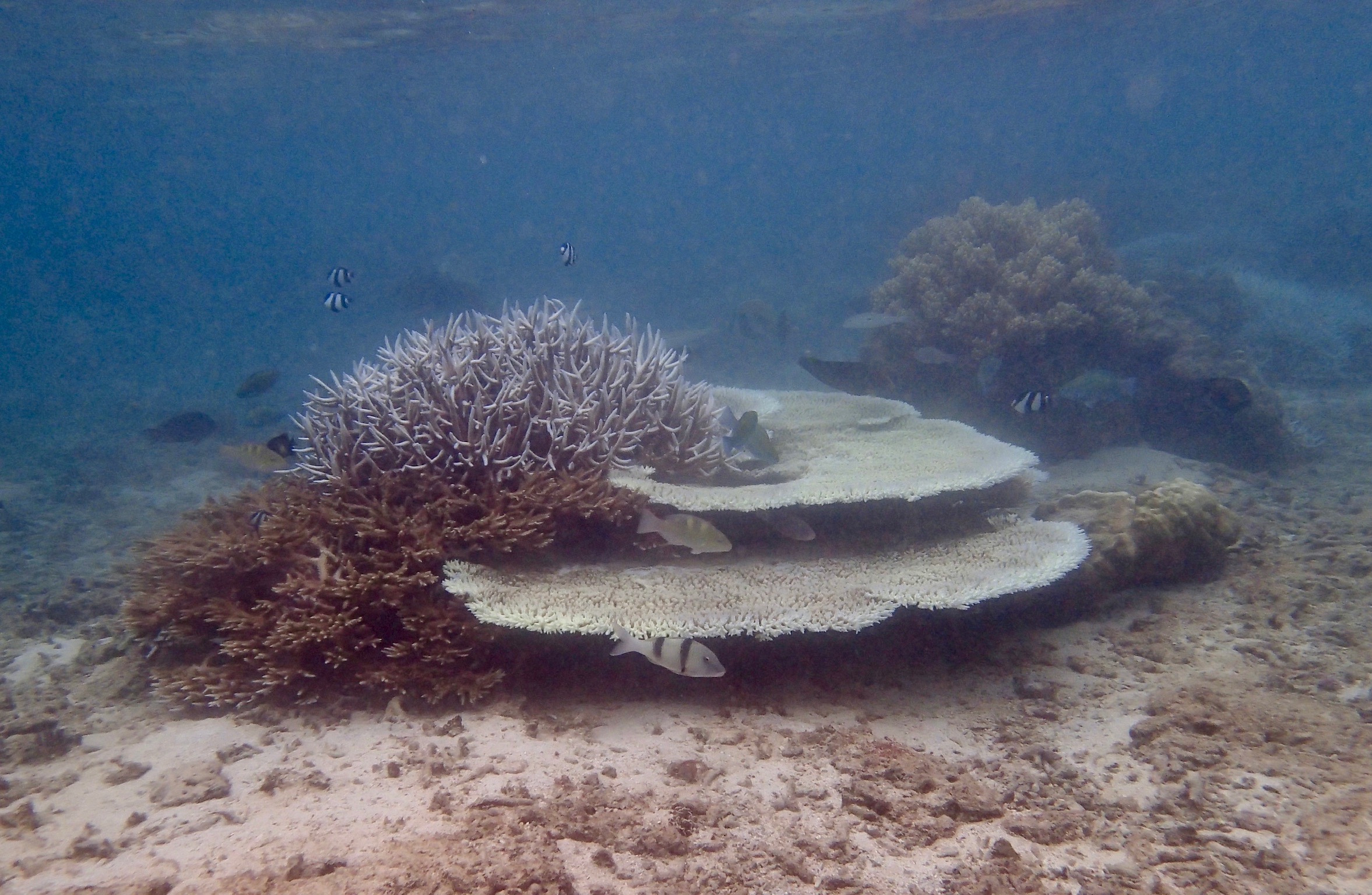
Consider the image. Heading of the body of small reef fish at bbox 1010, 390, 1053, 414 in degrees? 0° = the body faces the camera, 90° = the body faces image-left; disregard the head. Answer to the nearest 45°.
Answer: approximately 90°

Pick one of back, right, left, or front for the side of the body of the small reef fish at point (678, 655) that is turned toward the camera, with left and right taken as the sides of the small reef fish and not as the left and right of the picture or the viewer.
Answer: right

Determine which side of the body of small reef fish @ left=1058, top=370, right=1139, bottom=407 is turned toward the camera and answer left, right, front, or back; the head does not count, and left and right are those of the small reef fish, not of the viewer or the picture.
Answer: left

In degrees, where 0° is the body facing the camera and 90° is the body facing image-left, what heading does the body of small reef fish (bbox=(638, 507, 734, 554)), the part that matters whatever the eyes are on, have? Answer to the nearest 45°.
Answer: approximately 270°

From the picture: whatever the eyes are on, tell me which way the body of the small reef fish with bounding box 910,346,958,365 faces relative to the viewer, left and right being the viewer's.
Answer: facing to the left of the viewer
